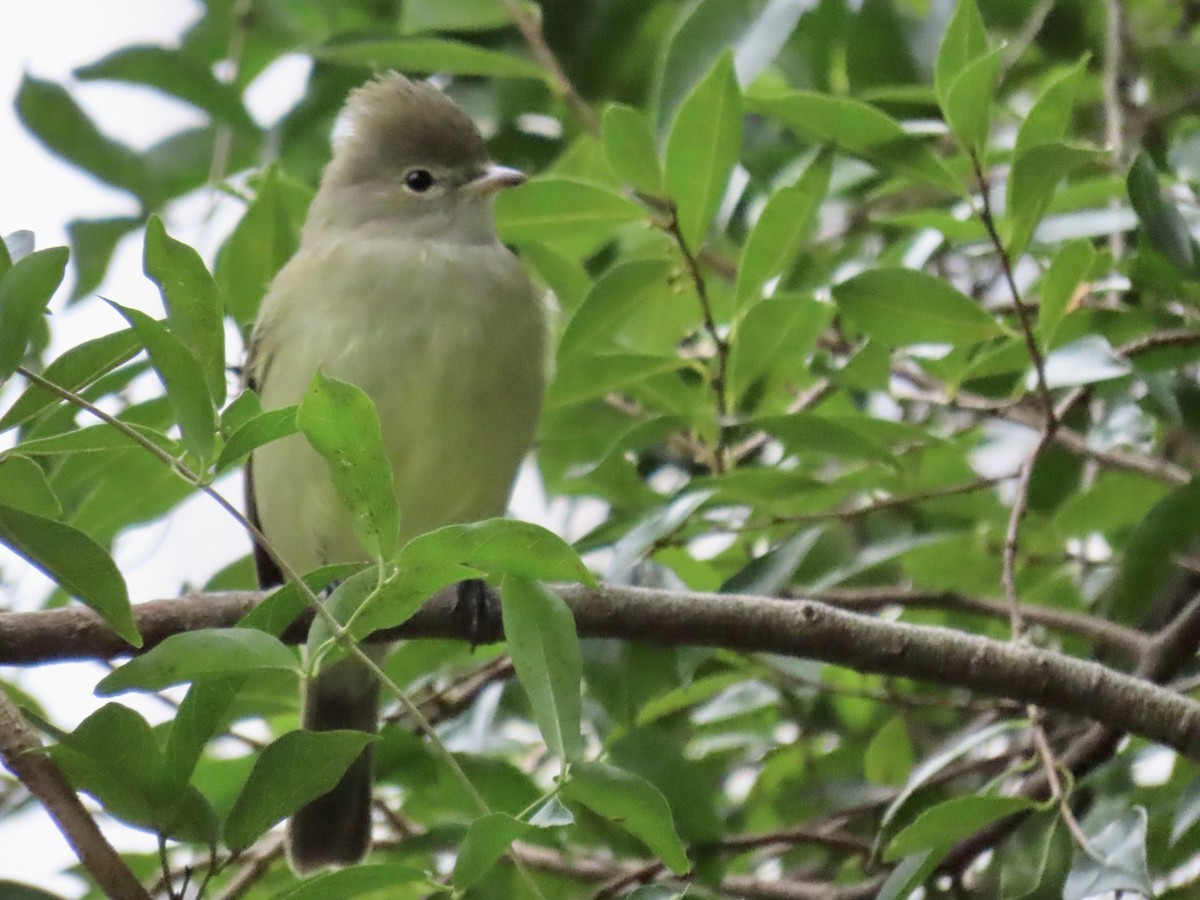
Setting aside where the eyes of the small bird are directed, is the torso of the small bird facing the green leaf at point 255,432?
no

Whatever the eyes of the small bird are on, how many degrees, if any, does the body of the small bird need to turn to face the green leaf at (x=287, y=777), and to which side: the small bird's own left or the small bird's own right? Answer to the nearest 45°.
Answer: approximately 45° to the small bird's own right

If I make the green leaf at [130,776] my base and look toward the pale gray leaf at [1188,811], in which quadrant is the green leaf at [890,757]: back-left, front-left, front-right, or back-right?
front-left

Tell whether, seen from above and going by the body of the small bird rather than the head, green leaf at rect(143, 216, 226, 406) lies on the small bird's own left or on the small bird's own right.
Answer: on the small bird's own right

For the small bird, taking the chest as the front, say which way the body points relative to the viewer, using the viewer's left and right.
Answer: facing the viewer and to the right of the viewer

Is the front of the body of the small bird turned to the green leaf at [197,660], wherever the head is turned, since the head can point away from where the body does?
no
